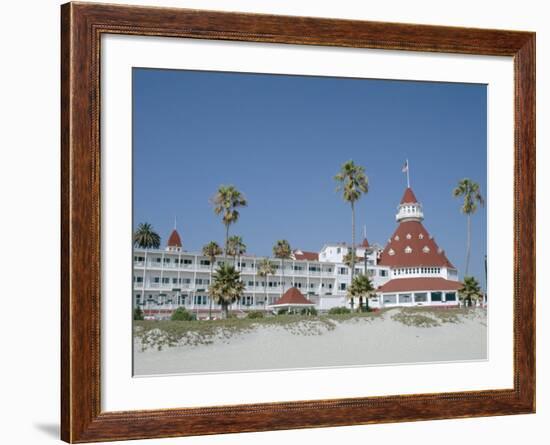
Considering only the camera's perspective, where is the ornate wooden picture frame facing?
facing the viewer and to the right of the viewer
